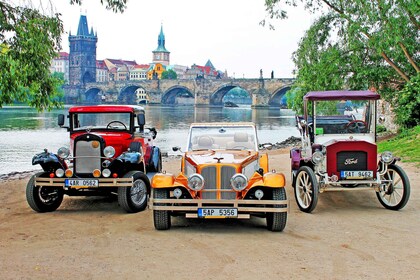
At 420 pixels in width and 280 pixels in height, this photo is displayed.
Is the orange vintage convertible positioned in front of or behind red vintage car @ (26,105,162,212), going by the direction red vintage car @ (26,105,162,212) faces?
in front

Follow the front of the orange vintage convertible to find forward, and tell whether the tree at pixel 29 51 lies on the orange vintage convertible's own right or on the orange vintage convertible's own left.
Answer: on the orange vintage convertible's own right

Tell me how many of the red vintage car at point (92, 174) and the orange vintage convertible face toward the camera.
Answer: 2

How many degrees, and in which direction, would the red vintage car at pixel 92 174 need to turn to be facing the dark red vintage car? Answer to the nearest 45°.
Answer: approximately 90° to its left

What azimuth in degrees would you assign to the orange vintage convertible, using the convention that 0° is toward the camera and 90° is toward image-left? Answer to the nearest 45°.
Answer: approximately 0°

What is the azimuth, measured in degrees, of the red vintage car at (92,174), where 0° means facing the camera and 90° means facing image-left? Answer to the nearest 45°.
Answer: approximately 0°
